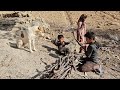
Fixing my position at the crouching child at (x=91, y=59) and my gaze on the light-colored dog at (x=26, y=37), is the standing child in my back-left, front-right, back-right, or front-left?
front-right

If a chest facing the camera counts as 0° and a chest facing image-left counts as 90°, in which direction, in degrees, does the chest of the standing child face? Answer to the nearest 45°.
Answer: approximately 45°

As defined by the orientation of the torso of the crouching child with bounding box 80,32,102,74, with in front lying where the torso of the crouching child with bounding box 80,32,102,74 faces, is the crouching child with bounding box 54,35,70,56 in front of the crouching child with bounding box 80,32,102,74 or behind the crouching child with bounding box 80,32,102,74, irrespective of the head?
in front

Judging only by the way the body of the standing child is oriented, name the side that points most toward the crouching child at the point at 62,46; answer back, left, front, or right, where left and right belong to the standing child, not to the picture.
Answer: front

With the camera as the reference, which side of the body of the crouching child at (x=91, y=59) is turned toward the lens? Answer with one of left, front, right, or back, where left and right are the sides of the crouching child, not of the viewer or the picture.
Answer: left

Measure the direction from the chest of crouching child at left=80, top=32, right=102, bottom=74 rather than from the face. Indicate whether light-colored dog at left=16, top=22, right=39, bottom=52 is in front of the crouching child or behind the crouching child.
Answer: in front

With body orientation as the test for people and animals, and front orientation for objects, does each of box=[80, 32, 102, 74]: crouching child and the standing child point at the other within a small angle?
no

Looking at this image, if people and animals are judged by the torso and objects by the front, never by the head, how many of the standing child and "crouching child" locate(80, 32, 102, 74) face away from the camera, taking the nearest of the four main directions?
0
